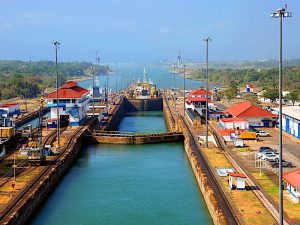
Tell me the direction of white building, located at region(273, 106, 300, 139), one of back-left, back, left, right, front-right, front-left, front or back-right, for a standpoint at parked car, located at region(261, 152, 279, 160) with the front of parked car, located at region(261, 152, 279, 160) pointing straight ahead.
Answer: right

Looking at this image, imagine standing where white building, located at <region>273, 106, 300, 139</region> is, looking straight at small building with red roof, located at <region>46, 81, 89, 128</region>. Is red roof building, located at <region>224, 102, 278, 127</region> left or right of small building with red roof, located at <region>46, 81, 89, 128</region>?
right

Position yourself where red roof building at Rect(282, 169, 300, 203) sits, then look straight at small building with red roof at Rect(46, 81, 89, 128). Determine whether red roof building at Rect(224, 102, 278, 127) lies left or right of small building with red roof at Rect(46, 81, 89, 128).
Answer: right

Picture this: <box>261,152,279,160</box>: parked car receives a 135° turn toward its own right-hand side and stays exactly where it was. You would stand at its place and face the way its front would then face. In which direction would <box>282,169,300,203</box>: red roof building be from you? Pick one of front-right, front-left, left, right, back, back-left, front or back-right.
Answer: back-right

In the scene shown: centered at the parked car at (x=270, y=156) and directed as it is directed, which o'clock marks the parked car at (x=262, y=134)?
the parked car at (x=262, y=134) is roughly at 3 o'clock from the parked car at (x=270, y=156).

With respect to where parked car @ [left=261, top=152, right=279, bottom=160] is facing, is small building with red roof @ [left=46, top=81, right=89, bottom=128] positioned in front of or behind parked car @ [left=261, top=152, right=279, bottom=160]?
in front

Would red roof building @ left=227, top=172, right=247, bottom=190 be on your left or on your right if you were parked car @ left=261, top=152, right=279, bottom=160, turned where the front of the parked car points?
on your left

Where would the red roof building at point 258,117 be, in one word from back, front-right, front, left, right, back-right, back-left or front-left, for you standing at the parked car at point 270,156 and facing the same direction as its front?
right

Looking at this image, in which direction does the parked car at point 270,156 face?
to the viewer's left
